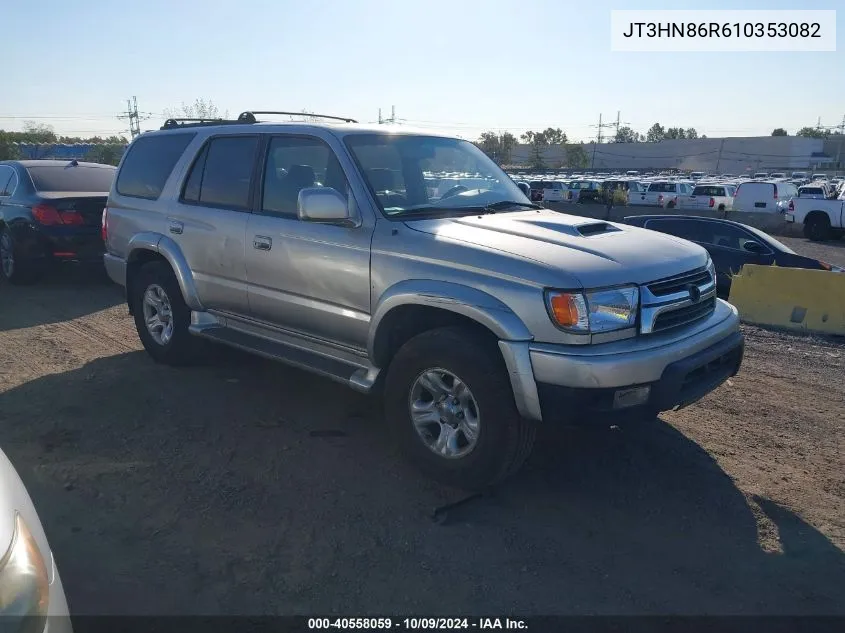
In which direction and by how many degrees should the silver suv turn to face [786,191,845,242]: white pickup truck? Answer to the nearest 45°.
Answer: approximately 90° to its left

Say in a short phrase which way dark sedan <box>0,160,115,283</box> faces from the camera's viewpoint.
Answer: facing away from the viewer and to the left of the viewer

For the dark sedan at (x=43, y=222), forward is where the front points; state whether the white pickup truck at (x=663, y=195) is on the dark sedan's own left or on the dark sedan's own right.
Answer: on the dark sedan's own right

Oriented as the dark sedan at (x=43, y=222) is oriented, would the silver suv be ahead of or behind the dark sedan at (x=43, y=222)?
behind

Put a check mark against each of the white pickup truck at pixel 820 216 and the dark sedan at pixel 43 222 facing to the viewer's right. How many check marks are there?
1

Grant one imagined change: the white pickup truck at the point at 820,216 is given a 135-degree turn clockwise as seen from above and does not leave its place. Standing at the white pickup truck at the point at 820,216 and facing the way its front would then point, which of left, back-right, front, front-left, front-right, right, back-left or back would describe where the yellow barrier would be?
front-left

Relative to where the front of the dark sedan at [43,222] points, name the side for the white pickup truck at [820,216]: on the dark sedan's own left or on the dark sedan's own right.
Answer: on the dark sedan's own right

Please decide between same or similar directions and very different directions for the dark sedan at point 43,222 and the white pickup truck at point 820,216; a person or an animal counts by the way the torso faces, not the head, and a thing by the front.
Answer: very different directions

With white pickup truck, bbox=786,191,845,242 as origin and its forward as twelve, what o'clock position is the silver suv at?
The silver suv is roughly at 3 o'clock from the white pickup truck.

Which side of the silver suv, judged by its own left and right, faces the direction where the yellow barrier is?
left

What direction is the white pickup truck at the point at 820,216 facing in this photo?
to the viewer's right

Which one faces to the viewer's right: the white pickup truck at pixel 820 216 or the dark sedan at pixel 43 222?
the white pickup truck
